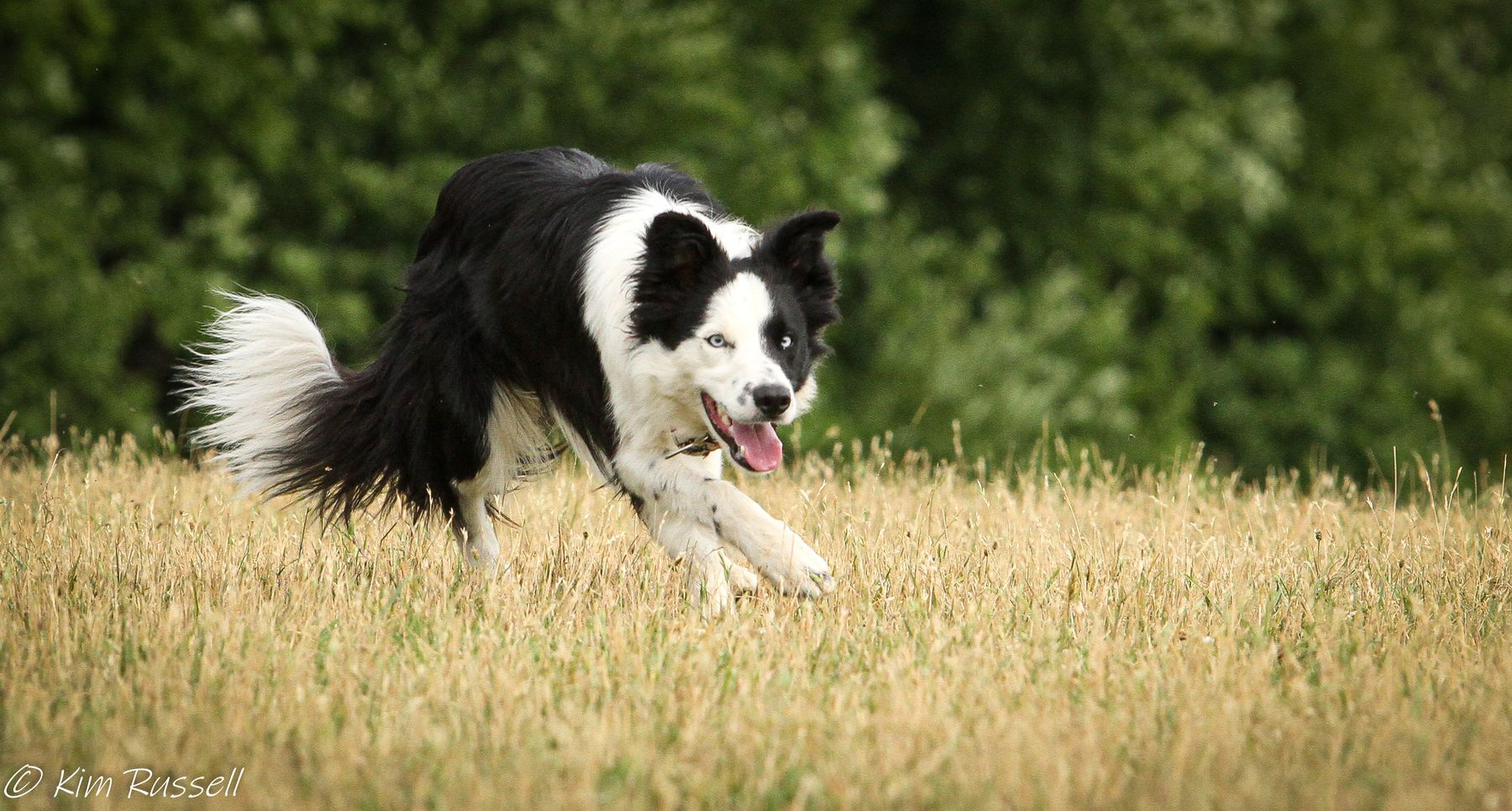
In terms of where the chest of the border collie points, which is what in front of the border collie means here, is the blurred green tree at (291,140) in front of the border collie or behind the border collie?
behind

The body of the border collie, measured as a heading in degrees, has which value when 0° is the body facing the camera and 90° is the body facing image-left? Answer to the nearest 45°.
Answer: approximately 315°

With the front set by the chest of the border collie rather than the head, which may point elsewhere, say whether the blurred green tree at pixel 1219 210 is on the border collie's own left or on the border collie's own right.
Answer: on the border collie's own left
